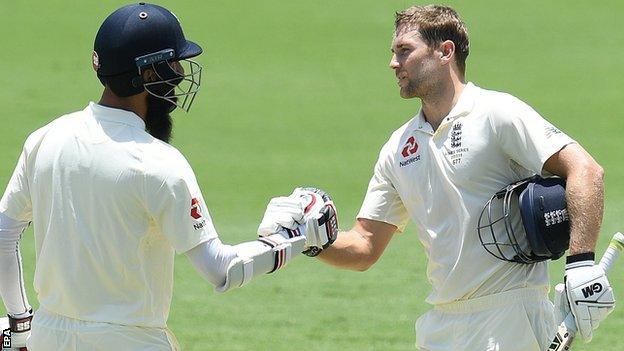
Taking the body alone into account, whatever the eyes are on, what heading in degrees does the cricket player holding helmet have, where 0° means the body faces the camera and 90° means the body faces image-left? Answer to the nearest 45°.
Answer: approximately 45°

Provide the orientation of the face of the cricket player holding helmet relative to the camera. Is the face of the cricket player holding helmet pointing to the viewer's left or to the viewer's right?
to the viewer's left

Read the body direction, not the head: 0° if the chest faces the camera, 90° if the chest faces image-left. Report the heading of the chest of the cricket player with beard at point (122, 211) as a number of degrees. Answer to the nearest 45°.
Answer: approximately 225°

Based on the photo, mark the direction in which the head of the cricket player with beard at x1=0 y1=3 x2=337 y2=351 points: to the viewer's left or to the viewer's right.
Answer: to the viewer's right
